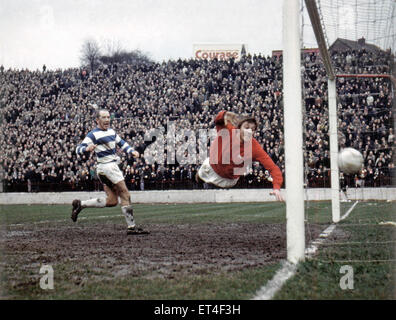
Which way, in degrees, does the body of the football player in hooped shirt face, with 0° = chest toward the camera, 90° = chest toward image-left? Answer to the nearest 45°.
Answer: approximately 315°

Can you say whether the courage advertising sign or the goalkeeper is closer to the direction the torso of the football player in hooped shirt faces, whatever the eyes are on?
the goalkeeper

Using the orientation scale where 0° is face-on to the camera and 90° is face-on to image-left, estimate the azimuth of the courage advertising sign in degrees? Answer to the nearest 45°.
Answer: approximately 0°

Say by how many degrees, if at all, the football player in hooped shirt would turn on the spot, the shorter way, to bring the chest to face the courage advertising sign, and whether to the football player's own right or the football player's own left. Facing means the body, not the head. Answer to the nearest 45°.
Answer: approximately 135° to the football player's own left

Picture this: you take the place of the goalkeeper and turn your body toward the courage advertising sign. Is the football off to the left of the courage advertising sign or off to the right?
right

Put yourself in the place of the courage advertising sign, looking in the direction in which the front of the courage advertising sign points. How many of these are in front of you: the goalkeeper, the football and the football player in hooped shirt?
3

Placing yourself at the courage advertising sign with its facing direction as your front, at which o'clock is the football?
The football is roughly at 12 o'clock from the courage advertising sign.
